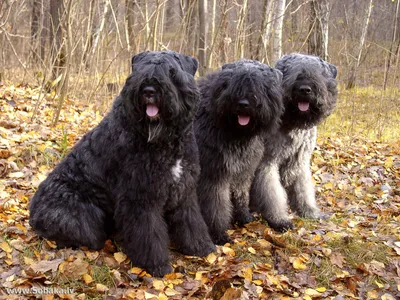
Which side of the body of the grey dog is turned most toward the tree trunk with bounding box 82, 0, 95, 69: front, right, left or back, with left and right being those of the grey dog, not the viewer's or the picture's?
back

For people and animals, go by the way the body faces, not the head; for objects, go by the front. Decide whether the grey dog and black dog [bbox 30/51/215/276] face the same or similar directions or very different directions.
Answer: same or similar directions

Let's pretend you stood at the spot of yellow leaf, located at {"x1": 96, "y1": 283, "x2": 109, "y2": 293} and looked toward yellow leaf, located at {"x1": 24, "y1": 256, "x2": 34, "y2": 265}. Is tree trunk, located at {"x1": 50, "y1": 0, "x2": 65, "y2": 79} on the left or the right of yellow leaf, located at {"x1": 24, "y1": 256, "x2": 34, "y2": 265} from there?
right

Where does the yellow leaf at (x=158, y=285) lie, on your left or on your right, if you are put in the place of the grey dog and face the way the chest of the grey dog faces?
on your right

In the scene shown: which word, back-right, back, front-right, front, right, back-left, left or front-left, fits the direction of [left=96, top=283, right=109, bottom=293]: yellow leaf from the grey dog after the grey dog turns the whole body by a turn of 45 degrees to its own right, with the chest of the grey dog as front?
front-right

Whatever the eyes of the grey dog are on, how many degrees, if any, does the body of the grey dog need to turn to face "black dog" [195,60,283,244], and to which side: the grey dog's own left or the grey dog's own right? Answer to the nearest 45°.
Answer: approximately 90° to the grey dog's own right

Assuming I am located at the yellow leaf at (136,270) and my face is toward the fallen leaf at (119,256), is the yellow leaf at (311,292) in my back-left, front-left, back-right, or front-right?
back-right

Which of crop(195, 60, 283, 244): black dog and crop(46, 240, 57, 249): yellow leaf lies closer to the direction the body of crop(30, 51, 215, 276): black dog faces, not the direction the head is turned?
the black dog

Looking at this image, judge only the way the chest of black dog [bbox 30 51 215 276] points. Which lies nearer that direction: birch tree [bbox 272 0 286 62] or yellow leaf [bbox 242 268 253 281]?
the yellow leaf

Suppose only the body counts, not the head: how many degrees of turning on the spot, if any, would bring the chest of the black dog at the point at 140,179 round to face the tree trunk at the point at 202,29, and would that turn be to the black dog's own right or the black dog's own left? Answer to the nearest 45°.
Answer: approximately 135° to the black dog's own left

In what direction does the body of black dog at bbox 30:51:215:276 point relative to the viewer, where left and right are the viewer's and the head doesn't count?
facing the viewer and to the right of the viewer

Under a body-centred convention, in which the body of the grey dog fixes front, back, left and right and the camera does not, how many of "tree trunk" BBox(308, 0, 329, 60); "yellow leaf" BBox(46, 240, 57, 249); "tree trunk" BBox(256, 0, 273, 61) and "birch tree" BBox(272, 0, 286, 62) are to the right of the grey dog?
1

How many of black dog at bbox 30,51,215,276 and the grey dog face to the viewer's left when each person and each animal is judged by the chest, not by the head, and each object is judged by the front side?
0

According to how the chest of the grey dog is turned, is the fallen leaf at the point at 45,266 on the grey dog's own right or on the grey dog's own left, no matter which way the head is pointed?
on the grey dog's own right

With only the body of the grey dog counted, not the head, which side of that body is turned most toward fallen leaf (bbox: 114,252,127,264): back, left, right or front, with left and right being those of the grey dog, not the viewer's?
right
